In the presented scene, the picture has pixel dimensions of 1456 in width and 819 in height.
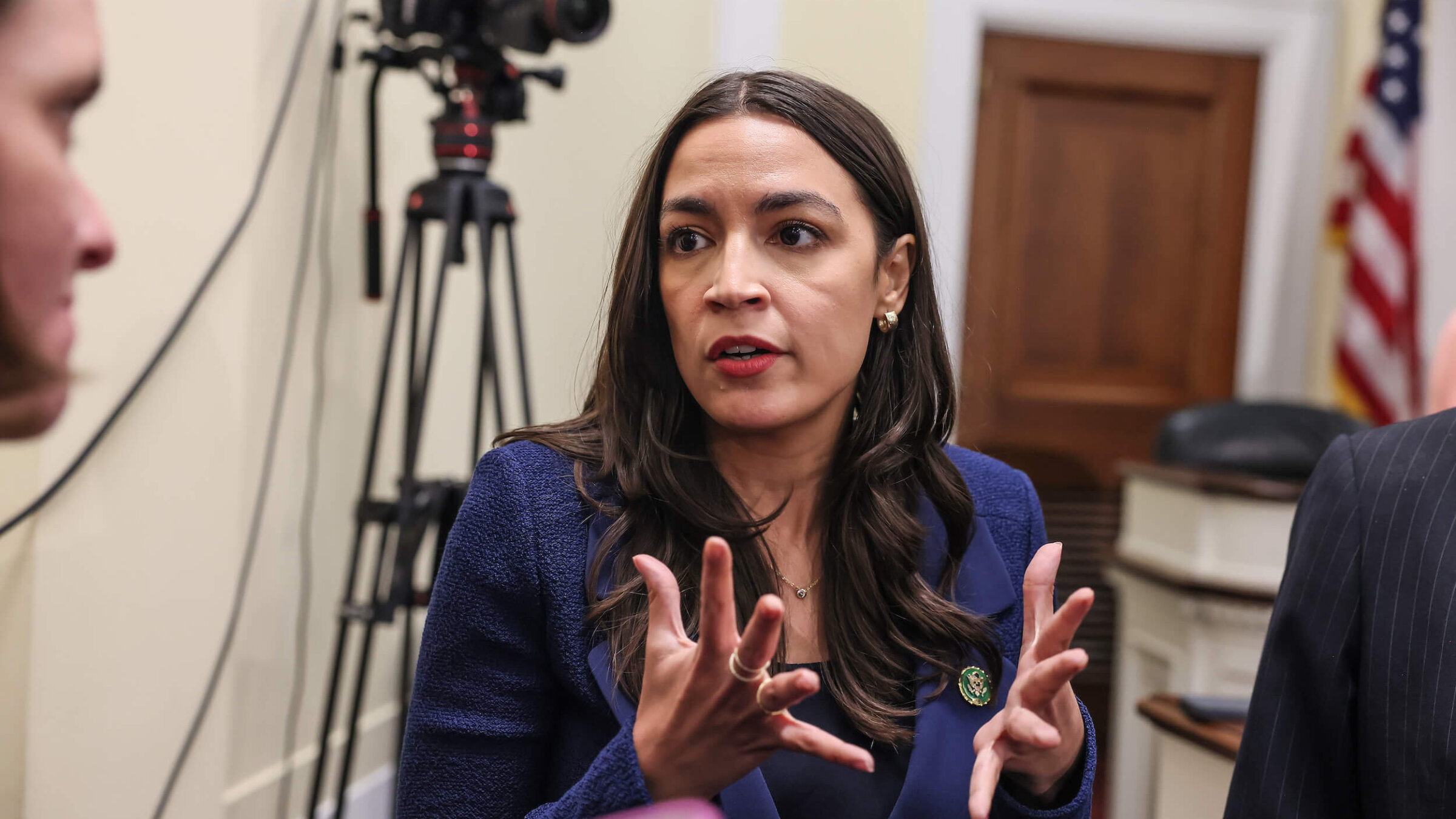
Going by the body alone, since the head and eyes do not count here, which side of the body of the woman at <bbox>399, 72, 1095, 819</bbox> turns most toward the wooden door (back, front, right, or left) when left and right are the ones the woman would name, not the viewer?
back

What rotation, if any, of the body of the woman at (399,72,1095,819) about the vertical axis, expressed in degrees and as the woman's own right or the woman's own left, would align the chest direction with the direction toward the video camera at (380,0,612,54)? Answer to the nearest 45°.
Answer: approximately 135° to the woman's own right

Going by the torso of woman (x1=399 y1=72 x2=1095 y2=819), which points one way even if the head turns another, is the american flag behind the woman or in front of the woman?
behind

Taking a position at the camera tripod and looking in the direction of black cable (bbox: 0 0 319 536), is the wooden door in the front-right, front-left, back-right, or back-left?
back-right

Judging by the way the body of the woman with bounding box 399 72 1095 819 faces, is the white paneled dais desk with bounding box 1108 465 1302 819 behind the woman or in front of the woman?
behind

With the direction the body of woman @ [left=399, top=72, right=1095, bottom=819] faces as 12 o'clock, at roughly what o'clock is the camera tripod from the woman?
The camera tripod is roughly at 5 o'clock from the woman.

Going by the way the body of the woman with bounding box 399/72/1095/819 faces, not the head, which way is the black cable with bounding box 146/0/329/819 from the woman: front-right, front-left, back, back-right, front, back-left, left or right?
back-right

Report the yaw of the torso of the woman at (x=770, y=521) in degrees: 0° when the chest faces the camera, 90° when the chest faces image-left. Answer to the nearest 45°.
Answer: approximately 0°

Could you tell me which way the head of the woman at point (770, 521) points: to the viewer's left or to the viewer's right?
to the viewer's left

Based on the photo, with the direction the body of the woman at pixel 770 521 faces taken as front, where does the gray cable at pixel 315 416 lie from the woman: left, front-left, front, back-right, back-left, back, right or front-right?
back-right

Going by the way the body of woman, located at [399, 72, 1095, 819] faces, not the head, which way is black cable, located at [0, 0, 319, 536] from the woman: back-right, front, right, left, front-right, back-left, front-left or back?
back-right
